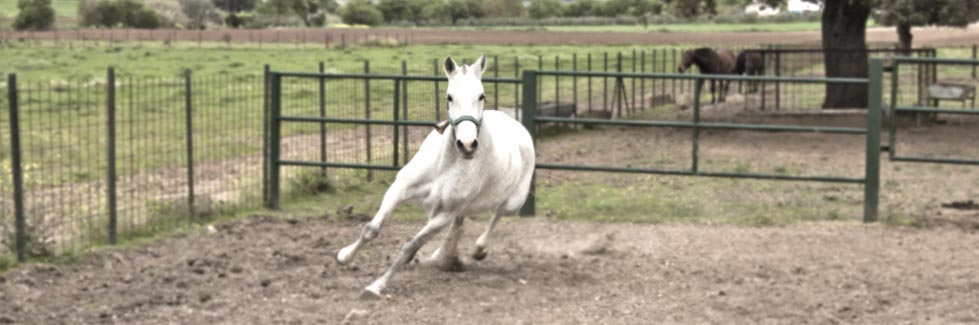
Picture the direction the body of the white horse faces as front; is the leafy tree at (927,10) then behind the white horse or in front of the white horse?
behind

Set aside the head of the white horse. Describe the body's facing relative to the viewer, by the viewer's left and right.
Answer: facing the viewer and to the left of the viewer

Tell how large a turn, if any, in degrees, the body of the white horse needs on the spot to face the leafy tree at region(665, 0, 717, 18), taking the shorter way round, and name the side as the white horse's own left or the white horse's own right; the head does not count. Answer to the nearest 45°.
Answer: approximately 135° to the white horse's own right

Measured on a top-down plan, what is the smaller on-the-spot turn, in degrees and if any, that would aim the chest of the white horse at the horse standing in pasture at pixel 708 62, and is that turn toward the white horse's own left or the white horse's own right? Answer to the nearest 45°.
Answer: approximately 135° to the white horse's own right

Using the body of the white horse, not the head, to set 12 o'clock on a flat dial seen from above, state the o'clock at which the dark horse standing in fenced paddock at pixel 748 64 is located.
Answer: The dark horse standing in fenced paddock is roughly at 5 o'clock from the white horse.

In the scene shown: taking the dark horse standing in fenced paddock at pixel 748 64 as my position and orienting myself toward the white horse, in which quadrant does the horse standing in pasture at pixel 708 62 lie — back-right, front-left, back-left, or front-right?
front-right
